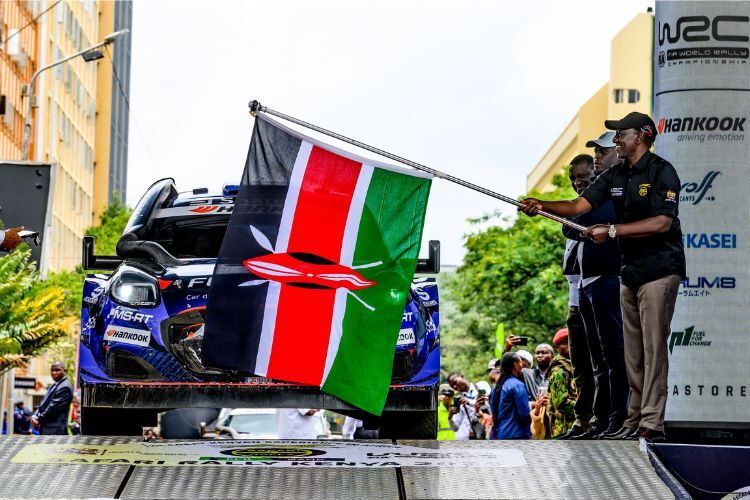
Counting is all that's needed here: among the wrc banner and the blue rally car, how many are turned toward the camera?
2

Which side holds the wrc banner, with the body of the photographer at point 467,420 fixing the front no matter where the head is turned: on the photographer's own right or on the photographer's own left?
on the photographer's own left

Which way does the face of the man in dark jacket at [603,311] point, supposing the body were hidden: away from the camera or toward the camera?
toward the camera

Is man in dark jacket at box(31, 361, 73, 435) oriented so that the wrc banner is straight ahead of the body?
no

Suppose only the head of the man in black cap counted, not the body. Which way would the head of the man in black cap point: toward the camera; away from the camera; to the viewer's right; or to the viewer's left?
to the viewer's left

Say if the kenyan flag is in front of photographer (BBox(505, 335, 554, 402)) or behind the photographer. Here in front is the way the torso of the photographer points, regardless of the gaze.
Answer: in front

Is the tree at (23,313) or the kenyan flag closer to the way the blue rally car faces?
the kenyan flag

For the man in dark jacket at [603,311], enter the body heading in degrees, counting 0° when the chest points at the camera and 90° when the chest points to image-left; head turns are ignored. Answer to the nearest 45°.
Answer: approximately 45°

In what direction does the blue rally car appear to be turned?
toward the camera

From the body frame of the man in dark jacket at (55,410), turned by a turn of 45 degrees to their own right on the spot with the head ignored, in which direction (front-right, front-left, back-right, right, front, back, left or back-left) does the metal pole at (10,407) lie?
right

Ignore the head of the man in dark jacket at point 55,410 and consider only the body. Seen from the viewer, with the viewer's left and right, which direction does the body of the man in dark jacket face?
facing the viewer and to the left of the viewer

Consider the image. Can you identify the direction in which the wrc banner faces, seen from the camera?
facing the viewer

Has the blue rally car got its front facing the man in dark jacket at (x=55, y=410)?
no
